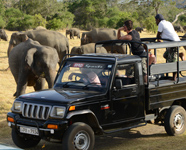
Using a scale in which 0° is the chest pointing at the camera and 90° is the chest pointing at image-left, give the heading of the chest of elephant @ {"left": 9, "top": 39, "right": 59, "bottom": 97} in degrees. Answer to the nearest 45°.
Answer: approximately 315°

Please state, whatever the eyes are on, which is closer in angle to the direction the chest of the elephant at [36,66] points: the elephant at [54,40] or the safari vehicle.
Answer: the safari vehicle

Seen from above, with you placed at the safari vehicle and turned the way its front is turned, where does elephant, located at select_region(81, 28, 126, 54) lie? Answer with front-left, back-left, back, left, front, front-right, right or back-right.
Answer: back-right

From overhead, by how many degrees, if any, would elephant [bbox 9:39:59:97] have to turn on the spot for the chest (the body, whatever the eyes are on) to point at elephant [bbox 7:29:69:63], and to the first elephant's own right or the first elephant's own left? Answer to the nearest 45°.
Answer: approximately 135° to the first elephant's own left

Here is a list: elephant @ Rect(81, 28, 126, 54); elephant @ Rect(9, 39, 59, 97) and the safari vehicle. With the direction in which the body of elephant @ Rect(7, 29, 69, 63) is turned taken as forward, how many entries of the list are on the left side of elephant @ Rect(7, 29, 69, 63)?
2

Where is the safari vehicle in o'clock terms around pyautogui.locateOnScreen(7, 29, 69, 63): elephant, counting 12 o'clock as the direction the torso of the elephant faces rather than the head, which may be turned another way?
The safari vehicle is roughly at 9 o'clock from the elephant.

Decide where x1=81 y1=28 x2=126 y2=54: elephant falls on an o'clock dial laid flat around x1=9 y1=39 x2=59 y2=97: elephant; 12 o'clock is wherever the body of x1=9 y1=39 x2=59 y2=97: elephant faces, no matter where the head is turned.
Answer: x1=81 y1=28 x2=126 y2=54: elephant is roughly at 8 o'clock from x1=9 y1=39 x2=59 y2=97: elephant.

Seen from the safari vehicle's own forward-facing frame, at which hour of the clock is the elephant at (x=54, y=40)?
The elephant is roughly at 4 o'clock from the safari vehicle.
